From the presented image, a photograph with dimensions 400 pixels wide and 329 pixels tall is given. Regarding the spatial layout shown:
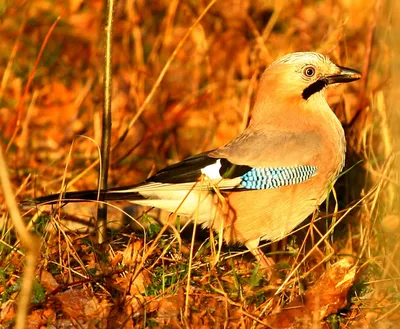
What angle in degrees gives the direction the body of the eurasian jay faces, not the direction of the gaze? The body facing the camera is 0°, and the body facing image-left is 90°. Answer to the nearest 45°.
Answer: approximately 270°
